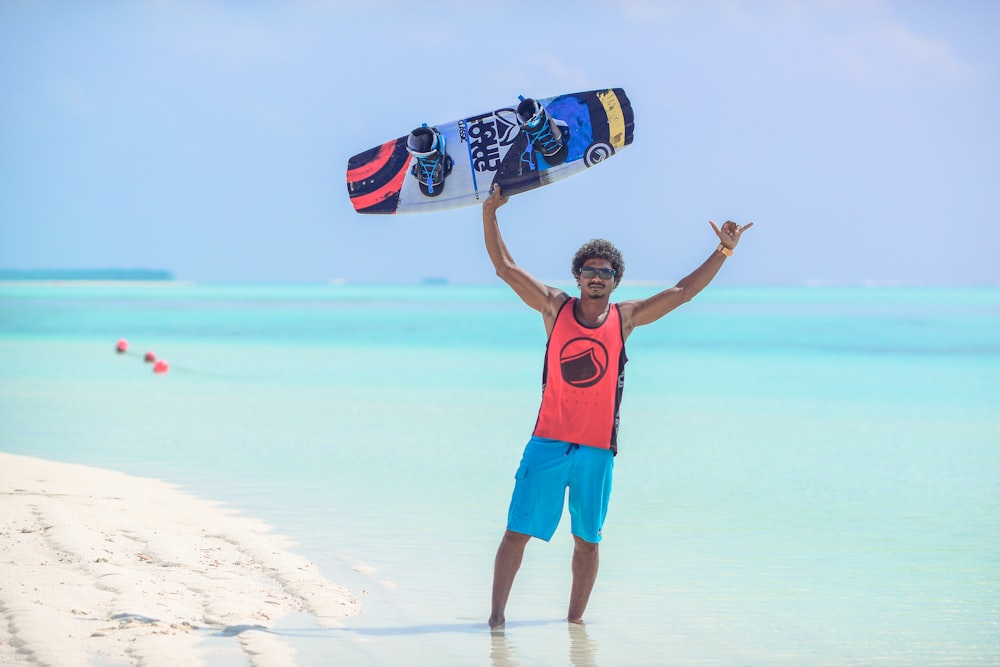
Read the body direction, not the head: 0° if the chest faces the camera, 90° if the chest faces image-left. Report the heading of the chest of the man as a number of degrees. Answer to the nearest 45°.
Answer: approximately 0°
